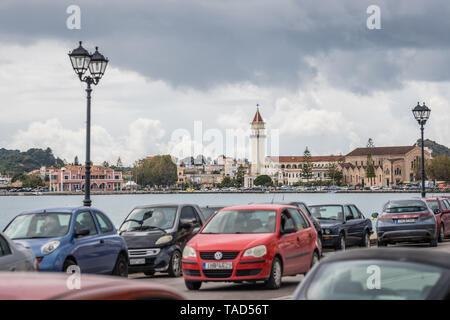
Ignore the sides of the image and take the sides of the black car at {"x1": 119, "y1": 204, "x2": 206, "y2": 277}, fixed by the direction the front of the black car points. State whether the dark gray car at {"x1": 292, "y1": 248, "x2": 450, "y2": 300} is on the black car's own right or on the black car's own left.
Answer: on the black car's own left

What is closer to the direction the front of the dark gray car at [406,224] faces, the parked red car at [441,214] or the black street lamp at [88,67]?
the parked red car

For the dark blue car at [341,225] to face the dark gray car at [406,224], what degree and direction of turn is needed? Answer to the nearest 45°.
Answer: approximately 135° to its left

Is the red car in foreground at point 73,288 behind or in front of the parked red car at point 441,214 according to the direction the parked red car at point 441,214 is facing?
in front

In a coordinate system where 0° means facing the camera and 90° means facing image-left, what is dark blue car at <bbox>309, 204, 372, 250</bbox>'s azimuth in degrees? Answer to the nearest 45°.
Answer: approximately 45°

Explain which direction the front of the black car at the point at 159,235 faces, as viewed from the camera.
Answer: facing the viewer and to the left of the viewer

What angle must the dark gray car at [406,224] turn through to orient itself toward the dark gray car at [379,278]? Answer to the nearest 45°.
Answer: approximately 180°

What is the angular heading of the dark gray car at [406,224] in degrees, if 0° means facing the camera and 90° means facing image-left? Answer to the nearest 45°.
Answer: approximately 180°

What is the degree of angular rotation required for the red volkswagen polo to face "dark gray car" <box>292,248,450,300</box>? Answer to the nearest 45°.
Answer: approximately 45° to its left

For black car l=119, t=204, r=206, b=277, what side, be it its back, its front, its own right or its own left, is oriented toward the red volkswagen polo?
left

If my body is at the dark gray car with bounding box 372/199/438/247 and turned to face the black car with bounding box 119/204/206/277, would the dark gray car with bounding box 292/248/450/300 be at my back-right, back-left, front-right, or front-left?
front-left

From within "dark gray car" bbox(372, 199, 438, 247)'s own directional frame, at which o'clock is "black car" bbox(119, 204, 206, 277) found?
The black car is roughly at 7 o'clock from the dark gray car.

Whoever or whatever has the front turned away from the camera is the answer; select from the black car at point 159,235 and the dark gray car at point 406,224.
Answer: the dark gray car

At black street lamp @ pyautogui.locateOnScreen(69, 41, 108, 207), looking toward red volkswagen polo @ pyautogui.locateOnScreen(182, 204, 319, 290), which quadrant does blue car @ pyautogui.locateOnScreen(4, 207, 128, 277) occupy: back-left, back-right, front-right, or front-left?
front-right
